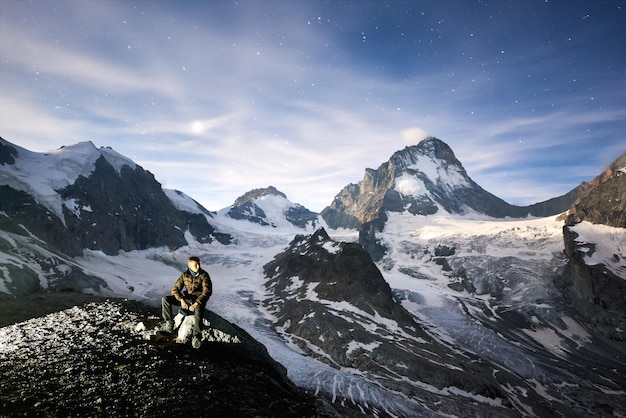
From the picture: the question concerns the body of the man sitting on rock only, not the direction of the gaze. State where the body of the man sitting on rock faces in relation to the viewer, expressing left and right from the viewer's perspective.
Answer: facing the viewer and to the left of the viewer
